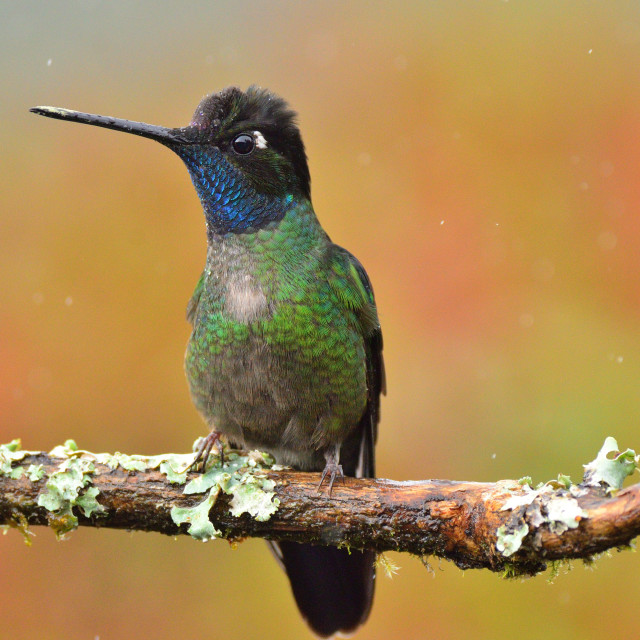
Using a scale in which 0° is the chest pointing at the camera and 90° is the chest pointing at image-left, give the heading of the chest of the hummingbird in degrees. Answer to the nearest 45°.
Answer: approximately 45°
